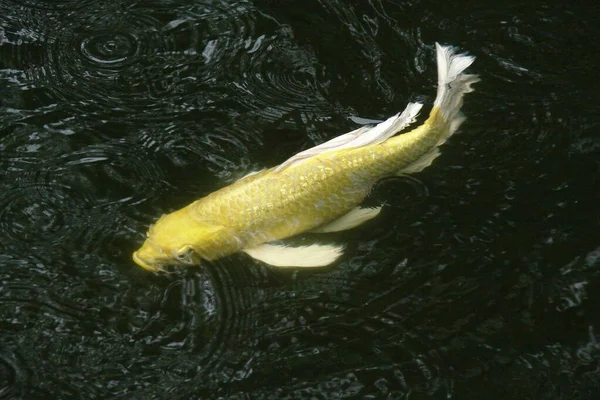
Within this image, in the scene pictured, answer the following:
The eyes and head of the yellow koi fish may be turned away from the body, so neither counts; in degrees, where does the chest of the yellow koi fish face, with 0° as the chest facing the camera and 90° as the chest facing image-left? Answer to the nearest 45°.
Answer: approximately 45°
